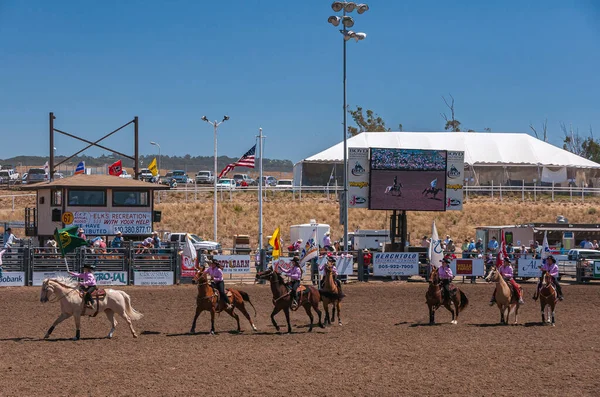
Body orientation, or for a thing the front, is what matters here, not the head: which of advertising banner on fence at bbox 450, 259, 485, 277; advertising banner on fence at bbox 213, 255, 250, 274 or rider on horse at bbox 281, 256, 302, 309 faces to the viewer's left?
the rider on horse

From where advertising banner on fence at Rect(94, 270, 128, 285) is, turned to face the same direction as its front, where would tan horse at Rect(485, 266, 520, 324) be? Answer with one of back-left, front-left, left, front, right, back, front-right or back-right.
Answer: front-left

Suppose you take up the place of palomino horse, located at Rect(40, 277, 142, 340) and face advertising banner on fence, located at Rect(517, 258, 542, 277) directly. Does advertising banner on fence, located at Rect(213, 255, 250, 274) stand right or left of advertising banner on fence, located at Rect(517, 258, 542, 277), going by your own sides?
left

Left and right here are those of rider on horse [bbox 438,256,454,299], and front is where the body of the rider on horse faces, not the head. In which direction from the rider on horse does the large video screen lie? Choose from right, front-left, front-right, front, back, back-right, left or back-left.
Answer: back-right

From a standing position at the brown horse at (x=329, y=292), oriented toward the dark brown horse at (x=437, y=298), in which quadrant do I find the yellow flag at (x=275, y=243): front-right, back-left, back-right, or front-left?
back-left

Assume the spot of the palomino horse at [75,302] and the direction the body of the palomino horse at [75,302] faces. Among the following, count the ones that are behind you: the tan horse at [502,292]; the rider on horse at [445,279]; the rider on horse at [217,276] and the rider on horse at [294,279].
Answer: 4

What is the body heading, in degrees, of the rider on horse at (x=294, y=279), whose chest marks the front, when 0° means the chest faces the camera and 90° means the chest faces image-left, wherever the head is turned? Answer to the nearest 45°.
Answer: approximately 90°

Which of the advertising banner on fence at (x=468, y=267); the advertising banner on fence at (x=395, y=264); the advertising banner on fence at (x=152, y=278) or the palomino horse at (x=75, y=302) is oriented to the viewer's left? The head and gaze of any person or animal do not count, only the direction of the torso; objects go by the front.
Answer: the palomino horse

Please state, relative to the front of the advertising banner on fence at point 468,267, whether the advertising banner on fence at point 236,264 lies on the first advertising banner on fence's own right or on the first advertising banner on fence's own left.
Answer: on the first advertising banner on fence's own right

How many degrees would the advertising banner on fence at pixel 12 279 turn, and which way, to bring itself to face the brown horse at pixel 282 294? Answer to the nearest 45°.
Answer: approximately 45° to its left

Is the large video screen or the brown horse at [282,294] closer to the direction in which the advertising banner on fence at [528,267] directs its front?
the brown horse
